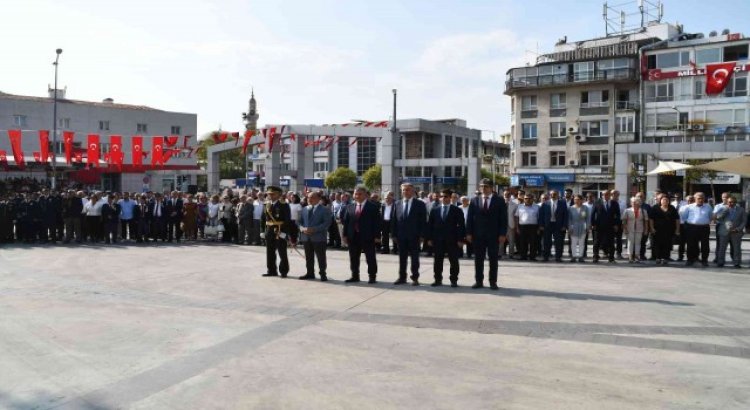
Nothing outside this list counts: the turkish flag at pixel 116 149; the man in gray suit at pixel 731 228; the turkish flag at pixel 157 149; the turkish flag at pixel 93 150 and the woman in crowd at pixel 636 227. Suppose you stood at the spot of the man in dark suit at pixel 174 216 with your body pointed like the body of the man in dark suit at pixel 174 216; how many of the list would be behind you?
3

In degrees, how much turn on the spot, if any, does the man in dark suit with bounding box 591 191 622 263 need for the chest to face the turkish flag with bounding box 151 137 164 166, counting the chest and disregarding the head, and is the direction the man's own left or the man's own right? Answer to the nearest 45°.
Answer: approximately 135° to the man's own right

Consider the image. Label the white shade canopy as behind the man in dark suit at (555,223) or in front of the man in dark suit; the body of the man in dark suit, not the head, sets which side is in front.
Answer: behind

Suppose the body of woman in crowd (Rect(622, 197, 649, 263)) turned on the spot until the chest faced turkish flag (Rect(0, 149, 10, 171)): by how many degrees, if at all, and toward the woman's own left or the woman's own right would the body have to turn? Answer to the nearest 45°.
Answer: approximately 90° to the woman's own right

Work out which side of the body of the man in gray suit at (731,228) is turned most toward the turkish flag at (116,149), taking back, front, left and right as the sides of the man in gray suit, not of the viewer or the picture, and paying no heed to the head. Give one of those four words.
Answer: right

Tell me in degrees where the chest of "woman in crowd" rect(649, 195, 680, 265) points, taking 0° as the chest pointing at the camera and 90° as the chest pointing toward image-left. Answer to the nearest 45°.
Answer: approximately 0°

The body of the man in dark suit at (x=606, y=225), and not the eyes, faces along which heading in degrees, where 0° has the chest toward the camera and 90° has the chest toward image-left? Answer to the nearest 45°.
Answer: approximately 0°
